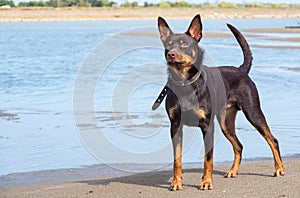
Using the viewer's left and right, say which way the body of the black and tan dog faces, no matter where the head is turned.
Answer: facing the viewer and to the left of the viewer
